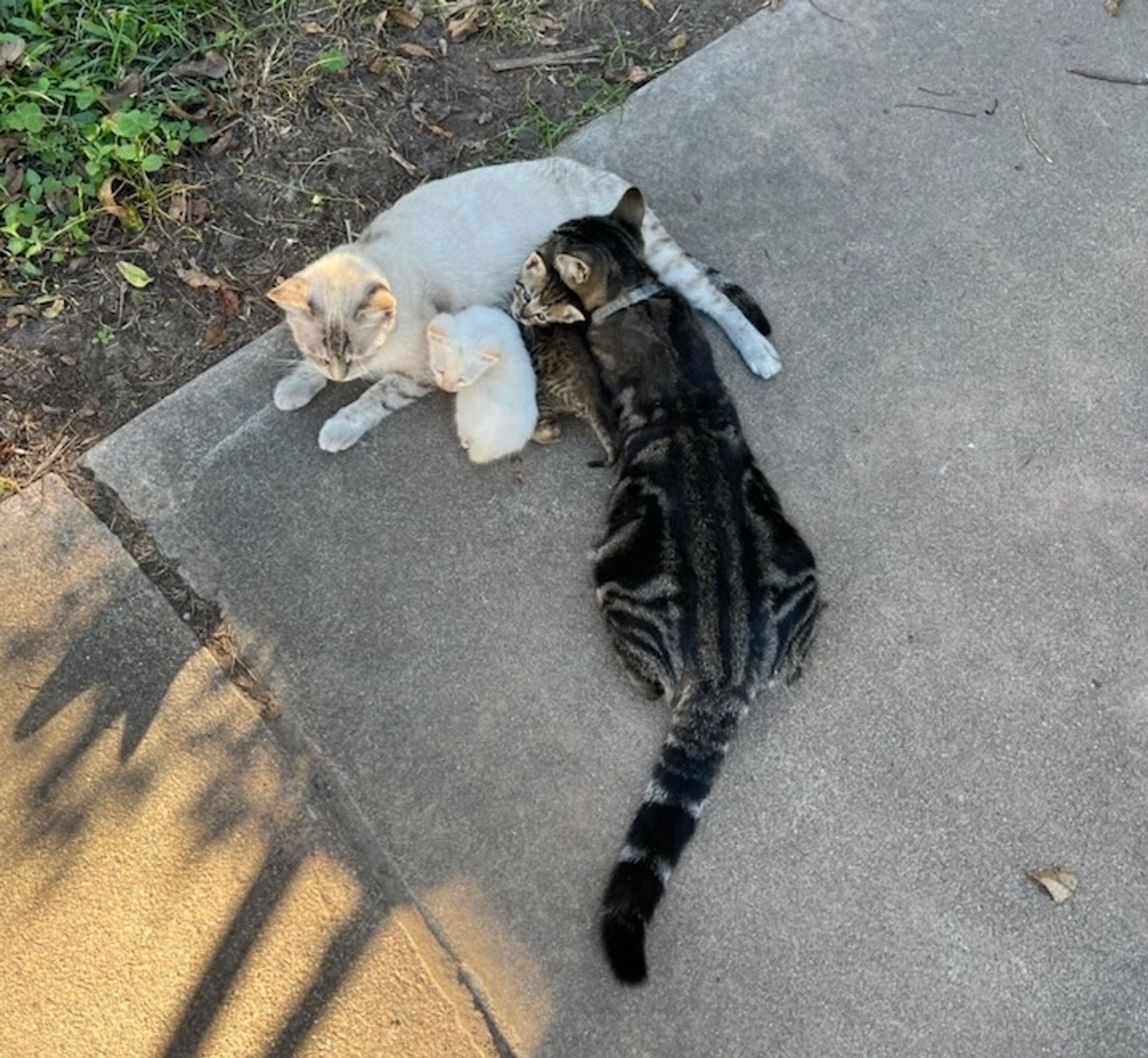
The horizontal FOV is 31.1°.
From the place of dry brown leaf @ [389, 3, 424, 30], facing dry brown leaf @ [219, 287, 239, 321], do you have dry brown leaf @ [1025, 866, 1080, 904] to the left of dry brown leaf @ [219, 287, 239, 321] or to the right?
left

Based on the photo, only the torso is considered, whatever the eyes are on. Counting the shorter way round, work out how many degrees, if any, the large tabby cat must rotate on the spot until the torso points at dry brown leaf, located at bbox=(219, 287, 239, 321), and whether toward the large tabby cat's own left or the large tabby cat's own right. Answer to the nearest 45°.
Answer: approximately 45° to the large tabby cat's own left

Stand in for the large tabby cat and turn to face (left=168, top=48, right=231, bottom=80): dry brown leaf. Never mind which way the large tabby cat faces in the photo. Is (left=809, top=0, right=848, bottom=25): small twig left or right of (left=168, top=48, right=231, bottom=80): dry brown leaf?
right

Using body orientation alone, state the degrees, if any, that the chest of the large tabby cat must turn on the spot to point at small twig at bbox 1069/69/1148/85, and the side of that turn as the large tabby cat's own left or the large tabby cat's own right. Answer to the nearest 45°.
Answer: approximately 45° to the large tabby cat's own right

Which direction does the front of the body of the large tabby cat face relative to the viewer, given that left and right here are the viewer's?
facing away from the viewer

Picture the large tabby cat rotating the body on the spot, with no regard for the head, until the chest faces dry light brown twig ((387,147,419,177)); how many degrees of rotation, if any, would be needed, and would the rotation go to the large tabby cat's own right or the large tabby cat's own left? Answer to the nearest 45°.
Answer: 0° — it already faces it

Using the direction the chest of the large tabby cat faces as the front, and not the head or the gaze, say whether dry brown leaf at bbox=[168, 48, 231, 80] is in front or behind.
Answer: in front
